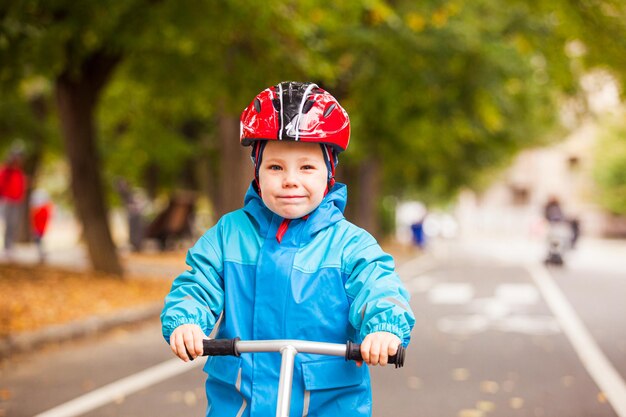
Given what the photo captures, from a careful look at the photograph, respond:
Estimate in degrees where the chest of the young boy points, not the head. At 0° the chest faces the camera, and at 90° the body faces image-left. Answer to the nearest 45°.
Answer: approximately 0°

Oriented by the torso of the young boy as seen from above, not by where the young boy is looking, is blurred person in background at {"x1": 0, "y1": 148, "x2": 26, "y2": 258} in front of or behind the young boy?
behind

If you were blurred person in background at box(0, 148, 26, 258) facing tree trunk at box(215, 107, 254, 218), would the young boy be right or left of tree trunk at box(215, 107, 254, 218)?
right

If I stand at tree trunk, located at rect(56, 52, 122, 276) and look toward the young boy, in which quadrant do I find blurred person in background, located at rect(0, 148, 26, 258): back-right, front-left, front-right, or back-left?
back-right

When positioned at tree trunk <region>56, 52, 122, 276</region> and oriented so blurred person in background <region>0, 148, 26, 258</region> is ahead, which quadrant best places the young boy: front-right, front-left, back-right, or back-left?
back-left

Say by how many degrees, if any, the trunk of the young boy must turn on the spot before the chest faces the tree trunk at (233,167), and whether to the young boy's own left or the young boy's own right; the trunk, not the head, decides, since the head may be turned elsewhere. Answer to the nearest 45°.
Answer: approximately 180°

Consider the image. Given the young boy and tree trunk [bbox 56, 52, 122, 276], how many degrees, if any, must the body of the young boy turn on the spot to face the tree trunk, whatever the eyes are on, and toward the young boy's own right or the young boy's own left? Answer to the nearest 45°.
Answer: approximately 180°
